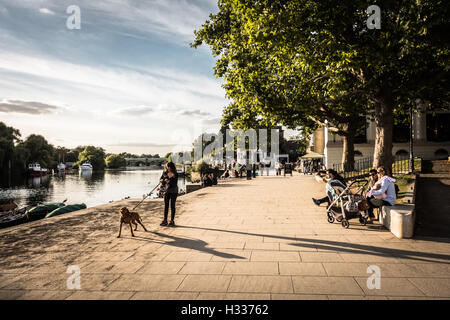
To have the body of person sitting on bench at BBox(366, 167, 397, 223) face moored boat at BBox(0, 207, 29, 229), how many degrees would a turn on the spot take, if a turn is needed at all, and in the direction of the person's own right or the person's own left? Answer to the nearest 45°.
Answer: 0° — they already face it

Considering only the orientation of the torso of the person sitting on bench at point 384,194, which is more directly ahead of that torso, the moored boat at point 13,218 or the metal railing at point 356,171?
the moored boat

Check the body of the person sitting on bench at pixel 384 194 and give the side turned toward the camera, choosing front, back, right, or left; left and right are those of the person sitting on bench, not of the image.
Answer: left

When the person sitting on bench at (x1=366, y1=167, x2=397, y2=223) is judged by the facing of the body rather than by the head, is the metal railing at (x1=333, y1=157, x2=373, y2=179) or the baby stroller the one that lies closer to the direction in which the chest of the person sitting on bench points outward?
the baby stroller

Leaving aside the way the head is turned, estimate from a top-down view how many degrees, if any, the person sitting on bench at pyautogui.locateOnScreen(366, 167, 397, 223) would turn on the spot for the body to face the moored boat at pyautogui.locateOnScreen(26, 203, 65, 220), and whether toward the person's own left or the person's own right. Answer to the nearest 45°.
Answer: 0° — they already face it

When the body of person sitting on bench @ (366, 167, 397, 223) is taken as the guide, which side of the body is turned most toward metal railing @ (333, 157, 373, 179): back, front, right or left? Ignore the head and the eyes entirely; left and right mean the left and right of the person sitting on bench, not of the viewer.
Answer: right
